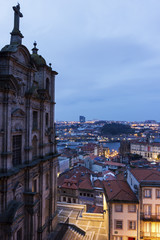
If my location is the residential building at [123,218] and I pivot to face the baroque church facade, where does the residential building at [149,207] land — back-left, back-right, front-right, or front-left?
back-left

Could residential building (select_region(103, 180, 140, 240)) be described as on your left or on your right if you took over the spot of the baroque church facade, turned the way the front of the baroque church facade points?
on your left

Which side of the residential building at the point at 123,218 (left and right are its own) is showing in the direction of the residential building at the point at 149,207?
left

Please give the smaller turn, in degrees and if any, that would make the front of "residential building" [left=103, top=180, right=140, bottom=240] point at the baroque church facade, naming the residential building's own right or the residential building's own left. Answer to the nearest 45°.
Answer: approximately 45° to the residential building's own right

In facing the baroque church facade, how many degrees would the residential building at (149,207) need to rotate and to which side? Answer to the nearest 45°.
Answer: approximately 45° to its right

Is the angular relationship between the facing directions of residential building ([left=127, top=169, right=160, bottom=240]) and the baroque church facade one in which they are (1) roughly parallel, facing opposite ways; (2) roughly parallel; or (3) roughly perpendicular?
roughly perpendicular

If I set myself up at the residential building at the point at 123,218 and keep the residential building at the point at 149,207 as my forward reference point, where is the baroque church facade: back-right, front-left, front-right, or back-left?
back-right

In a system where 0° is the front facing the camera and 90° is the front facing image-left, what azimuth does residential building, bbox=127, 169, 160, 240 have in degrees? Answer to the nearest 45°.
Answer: approximately 0°

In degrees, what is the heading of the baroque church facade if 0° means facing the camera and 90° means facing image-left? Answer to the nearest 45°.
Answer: approximately 315°

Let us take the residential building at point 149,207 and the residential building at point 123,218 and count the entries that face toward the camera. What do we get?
2

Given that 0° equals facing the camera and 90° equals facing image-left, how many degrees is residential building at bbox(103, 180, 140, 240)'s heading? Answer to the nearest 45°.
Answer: approximately 0°

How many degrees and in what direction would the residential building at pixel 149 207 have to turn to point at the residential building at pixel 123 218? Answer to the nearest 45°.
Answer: approximately 90° to its right
